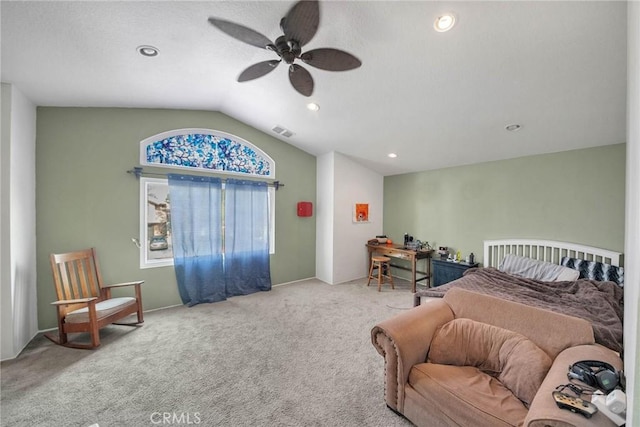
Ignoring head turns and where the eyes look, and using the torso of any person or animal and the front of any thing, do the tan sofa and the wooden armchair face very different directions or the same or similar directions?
very different directions

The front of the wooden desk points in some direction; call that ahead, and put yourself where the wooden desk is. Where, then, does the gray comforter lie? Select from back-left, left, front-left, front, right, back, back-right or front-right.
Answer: left

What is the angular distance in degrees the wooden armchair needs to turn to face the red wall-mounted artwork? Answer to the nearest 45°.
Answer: approximately 45° to its left

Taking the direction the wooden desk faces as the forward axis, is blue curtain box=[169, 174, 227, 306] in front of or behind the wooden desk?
in front

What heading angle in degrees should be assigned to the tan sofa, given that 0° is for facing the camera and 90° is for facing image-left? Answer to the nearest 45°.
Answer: approximately 45°

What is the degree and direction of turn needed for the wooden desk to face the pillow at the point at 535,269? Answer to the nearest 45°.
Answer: approximately 90° to its left

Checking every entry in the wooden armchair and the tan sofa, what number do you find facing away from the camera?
0

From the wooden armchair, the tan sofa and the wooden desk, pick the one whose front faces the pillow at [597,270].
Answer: the wooden armchair

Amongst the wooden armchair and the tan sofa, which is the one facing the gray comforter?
the wooden armchair

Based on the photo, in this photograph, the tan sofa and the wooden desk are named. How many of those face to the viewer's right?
0

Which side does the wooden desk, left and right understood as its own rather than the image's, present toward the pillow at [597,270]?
left
